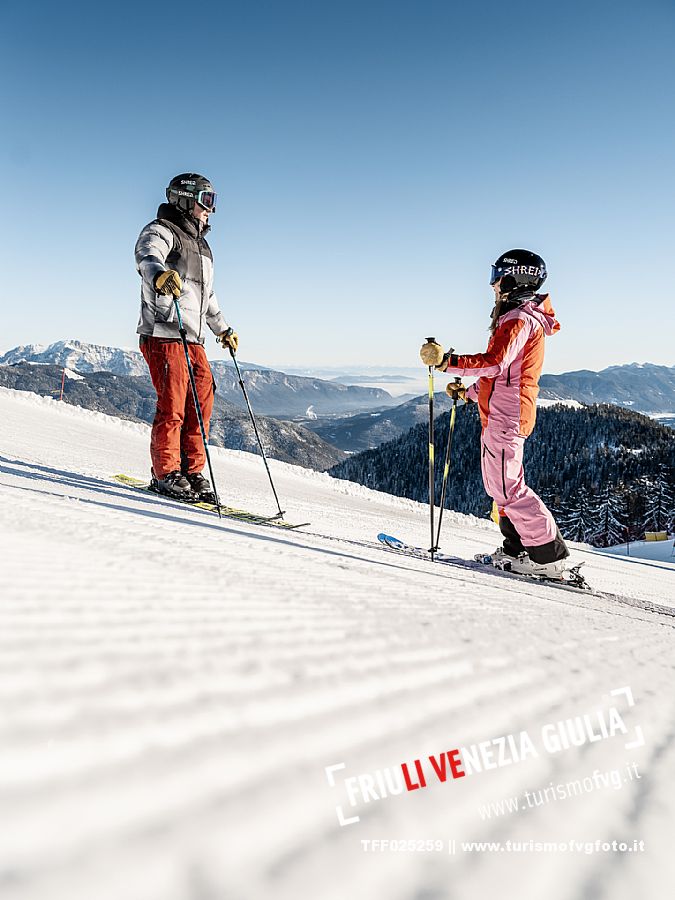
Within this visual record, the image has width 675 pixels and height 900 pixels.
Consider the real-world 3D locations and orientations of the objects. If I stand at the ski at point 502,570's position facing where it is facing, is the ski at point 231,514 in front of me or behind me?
in front

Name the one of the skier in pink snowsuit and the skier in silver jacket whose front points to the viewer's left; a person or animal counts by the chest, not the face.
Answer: the skier in pink snowsuit

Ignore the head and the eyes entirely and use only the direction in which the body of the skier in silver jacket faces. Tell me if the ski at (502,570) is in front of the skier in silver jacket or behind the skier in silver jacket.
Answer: in front

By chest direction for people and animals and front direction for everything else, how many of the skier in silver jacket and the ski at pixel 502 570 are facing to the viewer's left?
1

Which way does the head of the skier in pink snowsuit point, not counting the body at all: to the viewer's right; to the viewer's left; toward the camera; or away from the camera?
to the viewer's left

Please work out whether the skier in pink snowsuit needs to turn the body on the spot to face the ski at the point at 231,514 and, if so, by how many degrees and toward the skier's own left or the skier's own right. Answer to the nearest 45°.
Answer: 0° — they already face it

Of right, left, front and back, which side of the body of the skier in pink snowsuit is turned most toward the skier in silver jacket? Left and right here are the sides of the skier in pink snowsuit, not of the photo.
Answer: front

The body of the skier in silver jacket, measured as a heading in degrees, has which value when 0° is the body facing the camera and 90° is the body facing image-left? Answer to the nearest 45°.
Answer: approximately 315°

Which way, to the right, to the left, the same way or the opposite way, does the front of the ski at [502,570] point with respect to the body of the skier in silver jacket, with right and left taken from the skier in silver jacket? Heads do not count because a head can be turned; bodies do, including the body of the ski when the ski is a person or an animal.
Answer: the opposite way

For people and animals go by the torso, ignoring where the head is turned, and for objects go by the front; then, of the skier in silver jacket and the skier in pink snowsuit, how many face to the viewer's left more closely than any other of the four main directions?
1

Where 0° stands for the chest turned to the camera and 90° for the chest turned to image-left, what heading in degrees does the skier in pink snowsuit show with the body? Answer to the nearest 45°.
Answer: approximately 90°

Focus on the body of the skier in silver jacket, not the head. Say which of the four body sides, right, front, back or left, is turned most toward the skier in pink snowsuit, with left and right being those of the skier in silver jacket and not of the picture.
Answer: front
